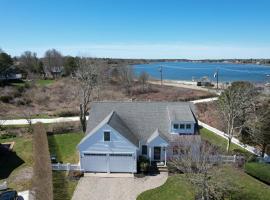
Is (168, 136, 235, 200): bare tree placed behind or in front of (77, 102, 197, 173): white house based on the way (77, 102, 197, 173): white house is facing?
in front

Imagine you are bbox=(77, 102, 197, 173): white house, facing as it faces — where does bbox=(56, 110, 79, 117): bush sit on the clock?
The bush is roughly at 5 o'clock from the white house.

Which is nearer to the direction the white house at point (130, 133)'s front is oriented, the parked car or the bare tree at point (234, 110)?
the parked car

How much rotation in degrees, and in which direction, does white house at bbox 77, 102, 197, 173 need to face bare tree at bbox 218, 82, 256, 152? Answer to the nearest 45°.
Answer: approximately 90° to its left

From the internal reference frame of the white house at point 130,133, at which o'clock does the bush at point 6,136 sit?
The bush is roughly at 4 o'clock from the white house.

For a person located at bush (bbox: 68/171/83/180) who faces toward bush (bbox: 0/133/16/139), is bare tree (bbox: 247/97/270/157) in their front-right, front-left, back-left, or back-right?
back-right

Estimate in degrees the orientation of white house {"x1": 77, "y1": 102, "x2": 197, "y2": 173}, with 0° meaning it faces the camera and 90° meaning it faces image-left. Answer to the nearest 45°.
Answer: approximately 0°

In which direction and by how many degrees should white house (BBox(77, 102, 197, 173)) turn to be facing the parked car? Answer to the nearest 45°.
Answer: approximately 45° to its right

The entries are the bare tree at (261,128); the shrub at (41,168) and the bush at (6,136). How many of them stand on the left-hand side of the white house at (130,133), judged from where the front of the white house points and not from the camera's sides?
1

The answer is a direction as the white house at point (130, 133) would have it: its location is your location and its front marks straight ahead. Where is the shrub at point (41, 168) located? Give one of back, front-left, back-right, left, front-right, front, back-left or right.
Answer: right

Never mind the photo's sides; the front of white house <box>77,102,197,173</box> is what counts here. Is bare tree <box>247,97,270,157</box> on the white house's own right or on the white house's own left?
on the white house's own left

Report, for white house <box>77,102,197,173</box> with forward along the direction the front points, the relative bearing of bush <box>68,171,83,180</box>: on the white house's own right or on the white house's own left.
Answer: on the white house's own right

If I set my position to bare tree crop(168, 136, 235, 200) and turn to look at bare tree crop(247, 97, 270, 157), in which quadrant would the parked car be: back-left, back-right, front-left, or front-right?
back-left
